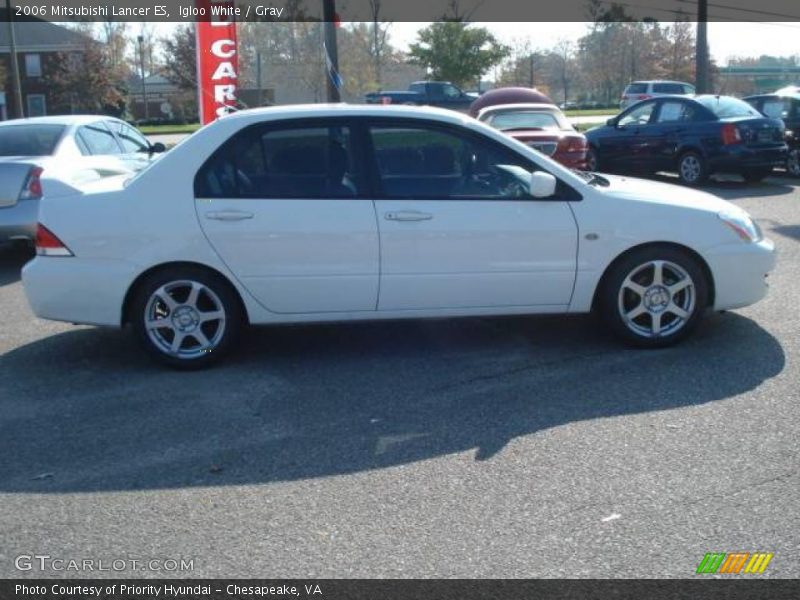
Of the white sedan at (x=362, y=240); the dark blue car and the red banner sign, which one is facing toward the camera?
the red banner sign

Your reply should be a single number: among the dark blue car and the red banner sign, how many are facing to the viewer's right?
0

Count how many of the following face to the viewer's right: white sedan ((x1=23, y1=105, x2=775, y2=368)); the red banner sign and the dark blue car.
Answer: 1

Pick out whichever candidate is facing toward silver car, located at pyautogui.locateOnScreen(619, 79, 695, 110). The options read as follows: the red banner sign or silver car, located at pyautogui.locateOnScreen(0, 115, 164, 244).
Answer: silver car, located at pyautogui.locateOnScreen(0, 115, 164, 244)

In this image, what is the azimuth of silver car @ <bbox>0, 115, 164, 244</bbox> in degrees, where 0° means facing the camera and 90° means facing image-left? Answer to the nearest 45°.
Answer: approximately 225°

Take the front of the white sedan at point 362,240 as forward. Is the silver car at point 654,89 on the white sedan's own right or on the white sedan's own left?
on the white sedan's own left

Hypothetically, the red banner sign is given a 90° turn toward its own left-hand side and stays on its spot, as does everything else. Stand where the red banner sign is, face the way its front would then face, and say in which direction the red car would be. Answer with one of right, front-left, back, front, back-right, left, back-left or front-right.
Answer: front-right

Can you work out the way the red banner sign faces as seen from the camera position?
facing the viewer

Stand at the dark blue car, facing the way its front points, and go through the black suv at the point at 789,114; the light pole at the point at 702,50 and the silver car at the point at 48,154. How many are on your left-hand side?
1

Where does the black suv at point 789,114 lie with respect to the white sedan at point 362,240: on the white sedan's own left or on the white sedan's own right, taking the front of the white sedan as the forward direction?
on the white sedan's own left

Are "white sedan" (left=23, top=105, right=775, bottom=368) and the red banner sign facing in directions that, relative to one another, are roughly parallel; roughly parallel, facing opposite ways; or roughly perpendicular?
roughly perpendicular

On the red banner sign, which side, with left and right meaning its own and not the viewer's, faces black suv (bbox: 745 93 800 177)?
left

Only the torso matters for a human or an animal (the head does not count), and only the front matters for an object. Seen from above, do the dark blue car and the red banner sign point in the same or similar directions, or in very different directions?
very different directions

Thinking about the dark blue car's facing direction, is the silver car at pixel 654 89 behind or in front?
in front

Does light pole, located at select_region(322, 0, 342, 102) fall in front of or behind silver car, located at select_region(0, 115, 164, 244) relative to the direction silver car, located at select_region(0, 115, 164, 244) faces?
in front

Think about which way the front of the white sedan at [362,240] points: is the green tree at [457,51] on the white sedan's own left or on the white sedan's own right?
on the white sedan's own left

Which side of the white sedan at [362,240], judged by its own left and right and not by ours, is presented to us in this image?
right
